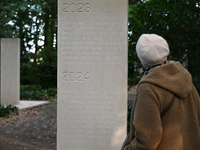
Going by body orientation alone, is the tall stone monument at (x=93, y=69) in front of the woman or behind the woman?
in front

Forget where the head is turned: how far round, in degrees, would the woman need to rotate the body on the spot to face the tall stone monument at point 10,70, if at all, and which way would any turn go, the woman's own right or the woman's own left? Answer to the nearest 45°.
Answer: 0° — they already face it

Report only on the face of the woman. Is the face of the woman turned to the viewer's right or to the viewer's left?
to the viewer's left

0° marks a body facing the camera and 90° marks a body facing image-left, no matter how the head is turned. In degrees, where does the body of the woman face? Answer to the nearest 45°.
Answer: approximately 135°
